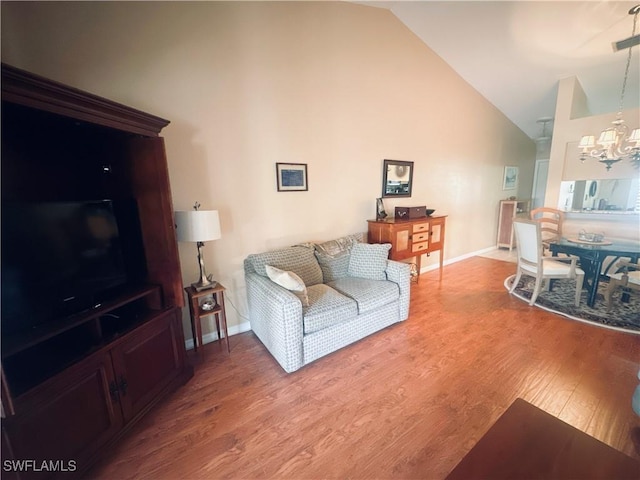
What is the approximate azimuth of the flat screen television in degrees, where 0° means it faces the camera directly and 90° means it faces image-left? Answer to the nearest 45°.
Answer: approximately 315°

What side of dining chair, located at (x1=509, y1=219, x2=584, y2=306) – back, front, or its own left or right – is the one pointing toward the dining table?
front

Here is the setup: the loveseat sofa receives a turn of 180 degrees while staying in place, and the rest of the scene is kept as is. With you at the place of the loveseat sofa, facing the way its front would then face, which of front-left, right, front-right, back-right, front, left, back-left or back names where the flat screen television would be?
left

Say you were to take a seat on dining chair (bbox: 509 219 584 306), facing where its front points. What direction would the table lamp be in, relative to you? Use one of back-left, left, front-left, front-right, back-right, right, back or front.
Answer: back

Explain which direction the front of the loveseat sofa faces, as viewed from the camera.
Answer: facing the viewer and to the right of the viewer

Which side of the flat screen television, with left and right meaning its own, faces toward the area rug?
front

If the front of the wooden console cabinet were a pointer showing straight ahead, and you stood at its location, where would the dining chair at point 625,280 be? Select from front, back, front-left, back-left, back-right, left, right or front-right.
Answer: front-left

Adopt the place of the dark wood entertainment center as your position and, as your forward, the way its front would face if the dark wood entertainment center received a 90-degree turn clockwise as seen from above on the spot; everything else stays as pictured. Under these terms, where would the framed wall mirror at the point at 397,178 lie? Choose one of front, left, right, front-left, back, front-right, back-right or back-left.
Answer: back-left

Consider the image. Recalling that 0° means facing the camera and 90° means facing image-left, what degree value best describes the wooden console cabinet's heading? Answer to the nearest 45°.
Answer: approximately 315°

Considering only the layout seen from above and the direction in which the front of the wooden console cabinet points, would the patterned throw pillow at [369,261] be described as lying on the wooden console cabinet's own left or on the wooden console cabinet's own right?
on the wooden console cabinet's own right

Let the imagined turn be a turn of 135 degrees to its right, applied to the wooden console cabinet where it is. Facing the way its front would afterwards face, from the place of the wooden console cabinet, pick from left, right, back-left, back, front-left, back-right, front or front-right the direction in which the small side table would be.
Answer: front-left

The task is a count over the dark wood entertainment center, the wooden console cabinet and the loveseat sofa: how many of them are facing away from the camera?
0

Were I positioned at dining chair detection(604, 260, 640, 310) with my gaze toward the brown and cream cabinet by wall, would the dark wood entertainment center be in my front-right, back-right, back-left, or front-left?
back-left

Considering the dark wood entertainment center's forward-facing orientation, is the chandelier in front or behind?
in front

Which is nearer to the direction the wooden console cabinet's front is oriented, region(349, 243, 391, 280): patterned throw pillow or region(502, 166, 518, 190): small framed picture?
the patterned throw pillow
